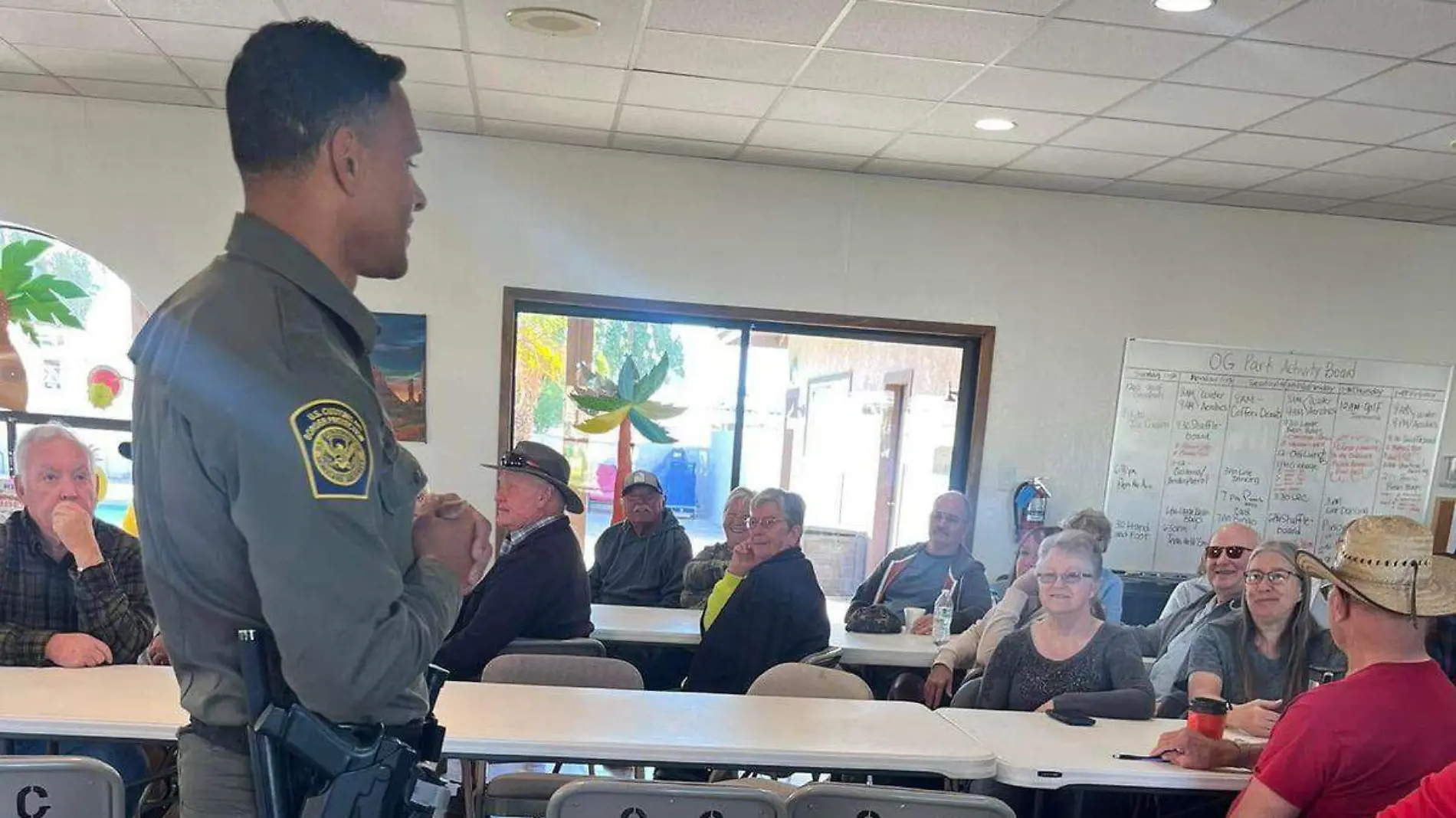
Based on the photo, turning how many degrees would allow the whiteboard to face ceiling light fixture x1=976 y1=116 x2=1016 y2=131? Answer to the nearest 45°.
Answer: approximately 45° to its right

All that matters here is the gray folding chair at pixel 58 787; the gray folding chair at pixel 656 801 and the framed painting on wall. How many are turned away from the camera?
2

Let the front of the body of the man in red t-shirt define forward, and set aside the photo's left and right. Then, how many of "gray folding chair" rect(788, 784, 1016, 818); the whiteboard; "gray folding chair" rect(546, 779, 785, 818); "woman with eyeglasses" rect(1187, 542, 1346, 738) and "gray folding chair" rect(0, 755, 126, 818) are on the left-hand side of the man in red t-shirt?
3

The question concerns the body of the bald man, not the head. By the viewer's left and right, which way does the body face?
facing the viewer and to the left of the viewer

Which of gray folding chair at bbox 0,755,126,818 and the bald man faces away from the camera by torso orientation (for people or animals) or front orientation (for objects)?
the gray folding chair

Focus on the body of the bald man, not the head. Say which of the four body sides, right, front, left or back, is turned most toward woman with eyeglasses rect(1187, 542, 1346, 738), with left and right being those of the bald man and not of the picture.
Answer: left

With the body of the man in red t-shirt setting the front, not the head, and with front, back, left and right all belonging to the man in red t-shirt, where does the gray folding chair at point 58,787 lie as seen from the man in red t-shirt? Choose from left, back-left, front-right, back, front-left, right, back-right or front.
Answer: left

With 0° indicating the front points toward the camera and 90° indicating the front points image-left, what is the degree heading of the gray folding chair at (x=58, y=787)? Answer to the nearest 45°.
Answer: approximately 180°

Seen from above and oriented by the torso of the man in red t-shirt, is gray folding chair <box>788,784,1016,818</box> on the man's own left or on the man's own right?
on the man's own left

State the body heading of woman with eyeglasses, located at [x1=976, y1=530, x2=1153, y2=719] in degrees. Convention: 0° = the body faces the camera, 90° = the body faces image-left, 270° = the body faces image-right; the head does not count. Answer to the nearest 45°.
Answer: approximately 0°
